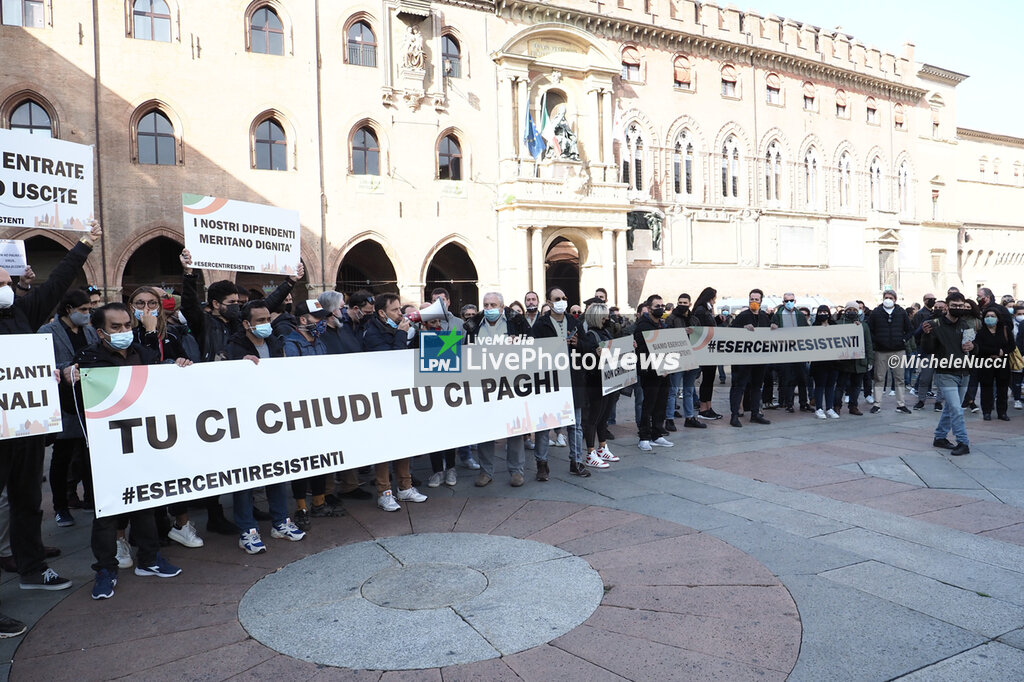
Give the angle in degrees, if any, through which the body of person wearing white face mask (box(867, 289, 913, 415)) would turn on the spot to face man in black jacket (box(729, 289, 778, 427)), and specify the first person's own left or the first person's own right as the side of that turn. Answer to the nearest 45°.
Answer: approximately 45° to the first person's own right

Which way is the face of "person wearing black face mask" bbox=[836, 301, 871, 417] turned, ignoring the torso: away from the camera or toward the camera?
toward the camera

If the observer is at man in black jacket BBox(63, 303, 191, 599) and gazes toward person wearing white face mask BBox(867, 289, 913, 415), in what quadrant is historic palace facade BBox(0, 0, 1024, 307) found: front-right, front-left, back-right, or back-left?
front-left

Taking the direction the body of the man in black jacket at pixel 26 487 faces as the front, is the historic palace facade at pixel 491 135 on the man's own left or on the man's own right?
on the man's own left

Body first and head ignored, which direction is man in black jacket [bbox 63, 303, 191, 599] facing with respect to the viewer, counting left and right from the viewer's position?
facing the viewer and to the right of the viewer

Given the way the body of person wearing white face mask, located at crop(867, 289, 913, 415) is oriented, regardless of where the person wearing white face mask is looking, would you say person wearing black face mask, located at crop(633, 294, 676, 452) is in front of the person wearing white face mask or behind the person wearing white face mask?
in front

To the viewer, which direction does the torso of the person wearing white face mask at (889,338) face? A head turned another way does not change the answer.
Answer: toward the camera

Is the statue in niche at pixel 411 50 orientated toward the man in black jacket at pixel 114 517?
yes
